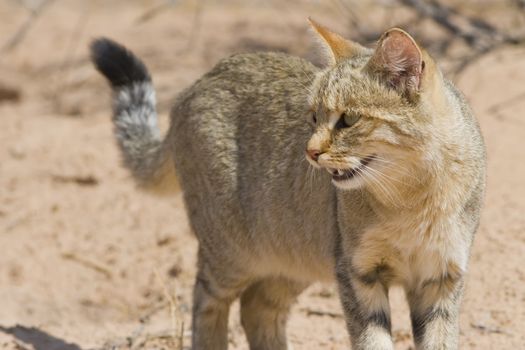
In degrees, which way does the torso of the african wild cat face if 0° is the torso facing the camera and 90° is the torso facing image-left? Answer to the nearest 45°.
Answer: approximately 315°
